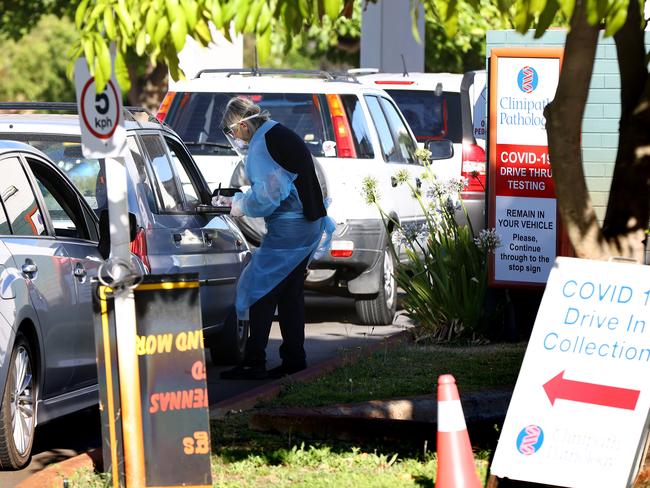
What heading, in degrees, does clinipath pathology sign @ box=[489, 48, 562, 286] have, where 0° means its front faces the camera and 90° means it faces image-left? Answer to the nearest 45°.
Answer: approximately 0°

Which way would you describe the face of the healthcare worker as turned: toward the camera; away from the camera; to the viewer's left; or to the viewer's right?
to the viewer's left

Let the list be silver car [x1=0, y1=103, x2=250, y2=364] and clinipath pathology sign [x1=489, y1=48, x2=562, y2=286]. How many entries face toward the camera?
1

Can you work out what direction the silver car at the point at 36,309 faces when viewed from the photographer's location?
facing away from the viewer and to the right of the viewer

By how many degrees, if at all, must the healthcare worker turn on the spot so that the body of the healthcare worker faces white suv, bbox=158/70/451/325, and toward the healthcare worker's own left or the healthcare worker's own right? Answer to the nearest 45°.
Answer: approximately 90° to the healthcare worker's own right

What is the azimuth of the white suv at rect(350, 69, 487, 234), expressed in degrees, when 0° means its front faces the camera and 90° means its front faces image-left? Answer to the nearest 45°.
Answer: approximately 225°

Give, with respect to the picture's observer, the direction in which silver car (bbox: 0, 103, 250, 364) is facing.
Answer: facing away from the viewer and to the right of the viewer

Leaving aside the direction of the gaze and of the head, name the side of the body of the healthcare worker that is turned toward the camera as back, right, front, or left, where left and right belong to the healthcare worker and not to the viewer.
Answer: left

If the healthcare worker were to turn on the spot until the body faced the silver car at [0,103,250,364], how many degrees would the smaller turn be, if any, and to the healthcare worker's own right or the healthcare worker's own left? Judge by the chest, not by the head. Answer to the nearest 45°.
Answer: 0° — they already face it

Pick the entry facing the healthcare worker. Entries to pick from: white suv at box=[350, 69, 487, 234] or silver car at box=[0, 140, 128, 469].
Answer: the silver car
